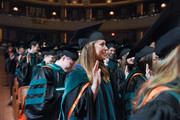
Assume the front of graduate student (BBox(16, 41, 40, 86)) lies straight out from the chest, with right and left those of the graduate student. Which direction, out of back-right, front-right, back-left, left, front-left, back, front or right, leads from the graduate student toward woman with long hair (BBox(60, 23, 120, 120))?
right

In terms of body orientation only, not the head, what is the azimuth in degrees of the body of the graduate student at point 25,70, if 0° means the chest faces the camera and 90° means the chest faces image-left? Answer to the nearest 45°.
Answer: approximately 270°

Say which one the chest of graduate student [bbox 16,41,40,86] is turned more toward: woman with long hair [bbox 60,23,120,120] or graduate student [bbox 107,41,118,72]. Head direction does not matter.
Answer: the graduate student

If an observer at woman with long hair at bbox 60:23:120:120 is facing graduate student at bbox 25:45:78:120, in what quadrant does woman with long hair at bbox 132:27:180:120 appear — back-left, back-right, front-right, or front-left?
back-left

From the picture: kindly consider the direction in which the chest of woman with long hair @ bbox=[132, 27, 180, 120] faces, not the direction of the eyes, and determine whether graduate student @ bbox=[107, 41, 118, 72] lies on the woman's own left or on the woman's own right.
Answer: on the woman's own left
